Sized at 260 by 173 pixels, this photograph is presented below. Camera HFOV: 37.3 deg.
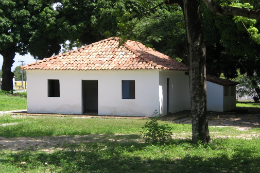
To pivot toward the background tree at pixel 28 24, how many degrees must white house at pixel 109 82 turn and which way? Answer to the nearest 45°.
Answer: approximately 135° to its right

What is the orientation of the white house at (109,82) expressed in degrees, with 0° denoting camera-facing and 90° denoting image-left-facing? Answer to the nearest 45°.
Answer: approximately 0°

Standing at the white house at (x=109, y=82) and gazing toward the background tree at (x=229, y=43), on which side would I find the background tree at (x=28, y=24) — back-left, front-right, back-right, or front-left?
back-left
